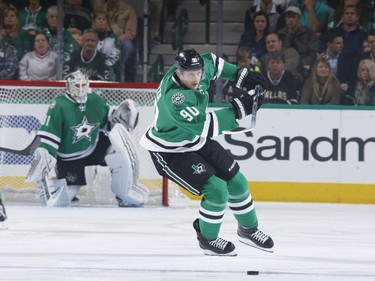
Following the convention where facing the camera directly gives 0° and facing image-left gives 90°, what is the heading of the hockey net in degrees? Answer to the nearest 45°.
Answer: approximately 0°

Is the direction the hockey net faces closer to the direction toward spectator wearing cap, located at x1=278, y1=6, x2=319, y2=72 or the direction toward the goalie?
the goalie

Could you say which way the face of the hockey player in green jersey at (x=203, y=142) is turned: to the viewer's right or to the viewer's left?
to the viewer's right

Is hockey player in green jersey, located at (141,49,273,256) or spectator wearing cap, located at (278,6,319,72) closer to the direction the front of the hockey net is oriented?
the hockey player in green jersey

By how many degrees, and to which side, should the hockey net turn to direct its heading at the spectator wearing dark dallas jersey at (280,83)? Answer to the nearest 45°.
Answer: approximately 90° to its left
